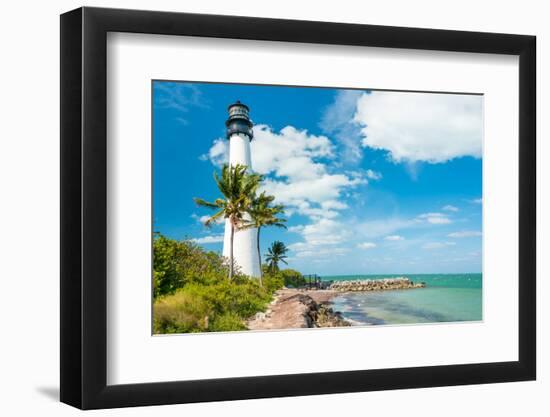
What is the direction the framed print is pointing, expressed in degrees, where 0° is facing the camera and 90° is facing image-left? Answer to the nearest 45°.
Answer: approximately 315°
